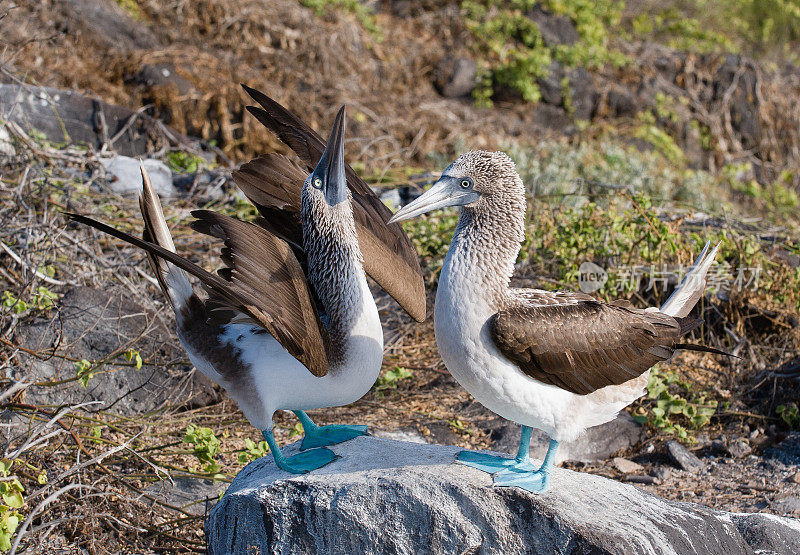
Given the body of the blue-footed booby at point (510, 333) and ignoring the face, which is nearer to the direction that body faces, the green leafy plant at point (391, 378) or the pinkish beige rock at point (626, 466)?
the green leafy plant

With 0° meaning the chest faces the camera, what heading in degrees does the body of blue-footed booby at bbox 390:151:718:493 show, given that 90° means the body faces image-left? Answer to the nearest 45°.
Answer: approximately 90°

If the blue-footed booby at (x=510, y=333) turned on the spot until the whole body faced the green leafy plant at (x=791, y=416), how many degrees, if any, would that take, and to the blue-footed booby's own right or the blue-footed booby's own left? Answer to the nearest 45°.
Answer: approximately 135° to the blue-footed booby's own right

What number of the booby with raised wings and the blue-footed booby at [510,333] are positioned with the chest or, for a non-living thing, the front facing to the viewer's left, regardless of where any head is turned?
1

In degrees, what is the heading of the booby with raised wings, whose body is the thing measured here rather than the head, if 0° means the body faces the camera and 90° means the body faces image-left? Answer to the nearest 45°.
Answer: approximately 270°

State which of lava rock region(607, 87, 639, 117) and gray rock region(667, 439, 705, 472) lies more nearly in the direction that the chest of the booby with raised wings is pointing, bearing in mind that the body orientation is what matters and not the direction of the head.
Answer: the gray rock

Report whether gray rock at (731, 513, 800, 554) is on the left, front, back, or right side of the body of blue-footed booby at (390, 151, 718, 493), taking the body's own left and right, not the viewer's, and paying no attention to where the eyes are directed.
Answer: back

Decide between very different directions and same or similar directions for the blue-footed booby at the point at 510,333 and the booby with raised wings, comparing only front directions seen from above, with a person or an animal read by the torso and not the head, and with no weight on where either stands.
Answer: very different directions
